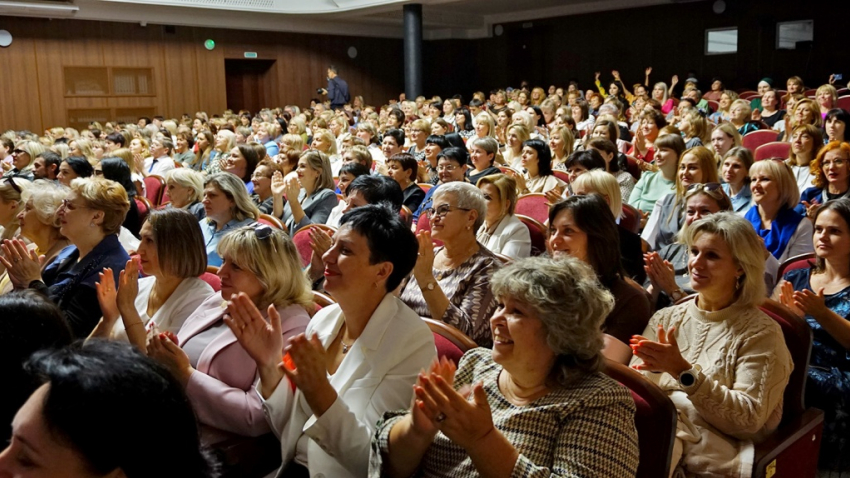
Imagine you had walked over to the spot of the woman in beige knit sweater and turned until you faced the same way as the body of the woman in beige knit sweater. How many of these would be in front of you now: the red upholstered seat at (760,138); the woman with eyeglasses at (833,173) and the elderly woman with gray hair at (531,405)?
1

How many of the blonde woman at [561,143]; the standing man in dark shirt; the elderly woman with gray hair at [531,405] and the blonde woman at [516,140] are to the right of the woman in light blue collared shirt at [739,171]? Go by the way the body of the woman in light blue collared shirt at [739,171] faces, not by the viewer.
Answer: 3

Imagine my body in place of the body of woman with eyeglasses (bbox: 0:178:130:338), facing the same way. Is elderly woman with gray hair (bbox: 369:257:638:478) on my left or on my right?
on my left

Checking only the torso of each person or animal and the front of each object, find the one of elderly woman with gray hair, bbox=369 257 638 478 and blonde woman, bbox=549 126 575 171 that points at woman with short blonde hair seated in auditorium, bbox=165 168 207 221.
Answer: the blonde woman

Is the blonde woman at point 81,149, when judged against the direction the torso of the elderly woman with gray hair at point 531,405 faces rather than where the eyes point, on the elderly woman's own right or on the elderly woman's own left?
on the elderly woman's own right

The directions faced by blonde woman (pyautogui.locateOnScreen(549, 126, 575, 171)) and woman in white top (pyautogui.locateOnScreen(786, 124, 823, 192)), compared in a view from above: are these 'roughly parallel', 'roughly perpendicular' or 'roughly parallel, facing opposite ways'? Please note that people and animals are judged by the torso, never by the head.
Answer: roughly parallel

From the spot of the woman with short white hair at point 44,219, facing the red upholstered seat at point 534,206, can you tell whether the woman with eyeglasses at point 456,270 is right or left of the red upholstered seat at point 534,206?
right

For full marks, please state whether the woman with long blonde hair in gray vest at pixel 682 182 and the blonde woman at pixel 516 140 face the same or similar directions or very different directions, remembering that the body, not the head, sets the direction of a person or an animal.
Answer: same or similar directions

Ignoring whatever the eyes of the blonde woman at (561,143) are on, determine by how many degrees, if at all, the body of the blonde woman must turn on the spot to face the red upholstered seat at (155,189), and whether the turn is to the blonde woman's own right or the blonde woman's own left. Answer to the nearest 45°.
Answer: approximately 45° to the blonde woman's own right

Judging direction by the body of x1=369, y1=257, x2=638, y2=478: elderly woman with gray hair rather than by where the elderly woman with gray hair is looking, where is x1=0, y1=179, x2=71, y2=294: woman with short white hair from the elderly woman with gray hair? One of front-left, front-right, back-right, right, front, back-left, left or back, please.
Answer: right

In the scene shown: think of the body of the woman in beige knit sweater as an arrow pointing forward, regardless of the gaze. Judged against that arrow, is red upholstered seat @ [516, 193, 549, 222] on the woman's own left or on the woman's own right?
on the woman's own right

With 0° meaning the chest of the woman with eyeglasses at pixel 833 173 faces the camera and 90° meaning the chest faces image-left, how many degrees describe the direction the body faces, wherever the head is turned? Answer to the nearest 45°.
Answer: approximately 45°

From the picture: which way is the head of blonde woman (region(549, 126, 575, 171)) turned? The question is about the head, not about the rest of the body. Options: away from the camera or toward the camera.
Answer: toward the camera

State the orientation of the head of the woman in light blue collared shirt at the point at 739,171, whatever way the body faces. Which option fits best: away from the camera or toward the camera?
toward the camera

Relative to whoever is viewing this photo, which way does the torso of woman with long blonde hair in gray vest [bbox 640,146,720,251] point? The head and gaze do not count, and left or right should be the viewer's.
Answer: facing the viewer and to the left of the viewer

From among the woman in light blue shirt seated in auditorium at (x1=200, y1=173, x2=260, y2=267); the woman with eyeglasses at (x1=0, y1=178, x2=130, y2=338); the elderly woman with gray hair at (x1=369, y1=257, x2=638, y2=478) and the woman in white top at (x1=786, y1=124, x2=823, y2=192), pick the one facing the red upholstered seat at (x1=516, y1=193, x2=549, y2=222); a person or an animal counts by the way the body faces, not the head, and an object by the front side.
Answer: the woman in white top at (x1=786, y1=124, x2=823, y2=192)
